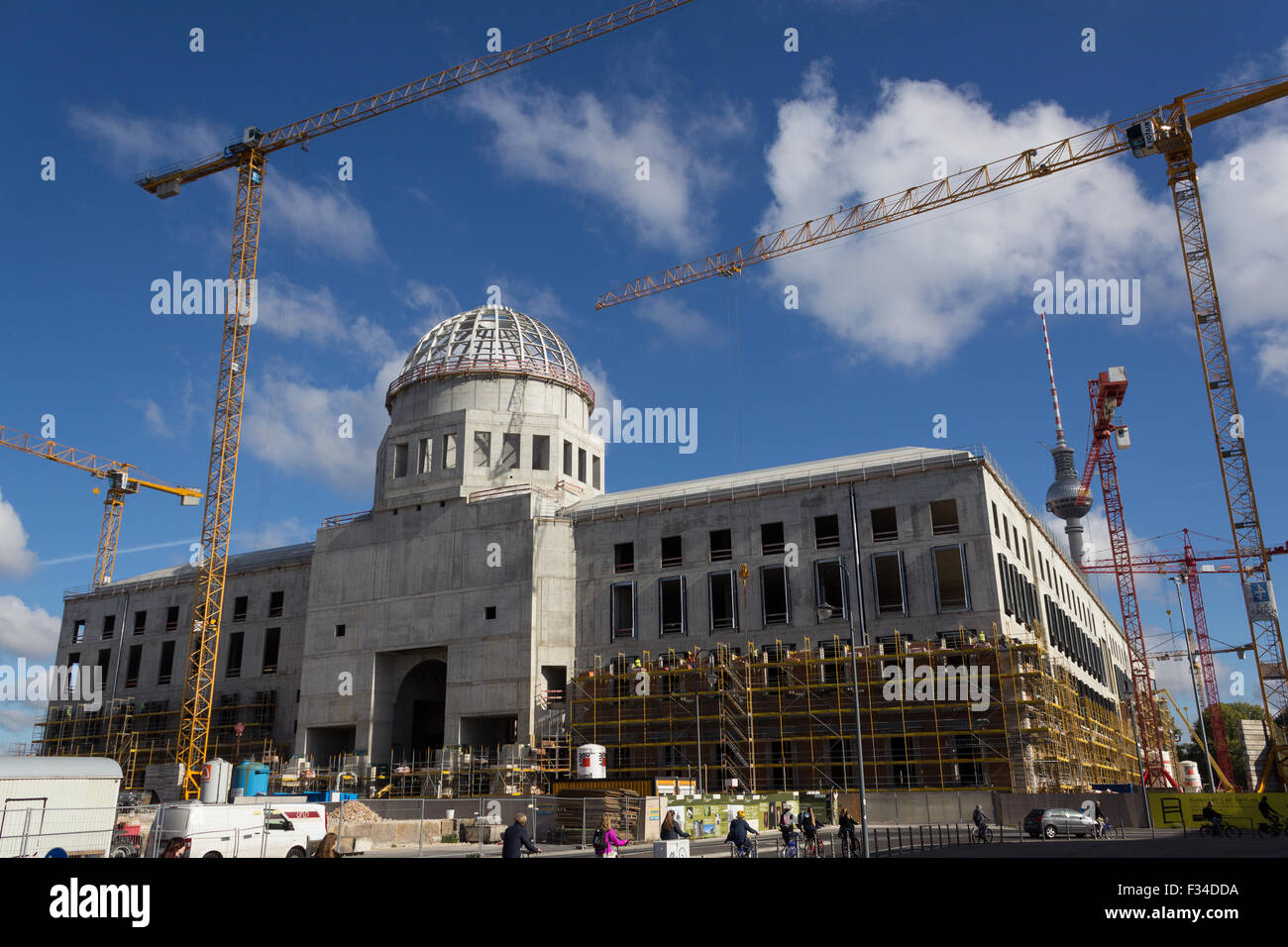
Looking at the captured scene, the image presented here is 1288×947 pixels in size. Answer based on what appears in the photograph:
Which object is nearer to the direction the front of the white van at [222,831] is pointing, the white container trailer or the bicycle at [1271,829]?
the bicycle

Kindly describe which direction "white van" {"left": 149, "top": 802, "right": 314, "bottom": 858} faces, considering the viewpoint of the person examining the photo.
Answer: facing away from the viewer and to the right of the viewer

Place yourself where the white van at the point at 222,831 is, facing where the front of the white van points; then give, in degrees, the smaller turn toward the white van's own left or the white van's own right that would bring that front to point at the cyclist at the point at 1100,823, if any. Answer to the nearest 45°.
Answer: approximately 45° to the white van's own right

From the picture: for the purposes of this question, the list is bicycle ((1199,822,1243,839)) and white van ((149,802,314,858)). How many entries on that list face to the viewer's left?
0

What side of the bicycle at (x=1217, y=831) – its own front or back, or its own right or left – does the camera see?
right

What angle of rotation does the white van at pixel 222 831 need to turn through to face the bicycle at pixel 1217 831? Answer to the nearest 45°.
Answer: approximately 45° to its right

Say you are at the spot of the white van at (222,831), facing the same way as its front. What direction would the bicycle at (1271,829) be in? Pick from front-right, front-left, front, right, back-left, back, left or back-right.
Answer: front-right

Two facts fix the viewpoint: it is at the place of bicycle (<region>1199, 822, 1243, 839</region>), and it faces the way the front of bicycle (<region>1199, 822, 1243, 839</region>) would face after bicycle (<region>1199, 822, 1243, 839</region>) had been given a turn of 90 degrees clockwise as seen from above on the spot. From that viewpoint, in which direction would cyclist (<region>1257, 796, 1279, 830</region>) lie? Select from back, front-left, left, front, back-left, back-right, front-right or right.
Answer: left

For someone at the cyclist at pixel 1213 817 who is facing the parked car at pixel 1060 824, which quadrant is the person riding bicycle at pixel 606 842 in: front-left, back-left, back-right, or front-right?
front-left

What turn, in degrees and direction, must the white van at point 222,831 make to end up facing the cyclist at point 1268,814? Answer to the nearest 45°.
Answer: approximately 45° to its right
